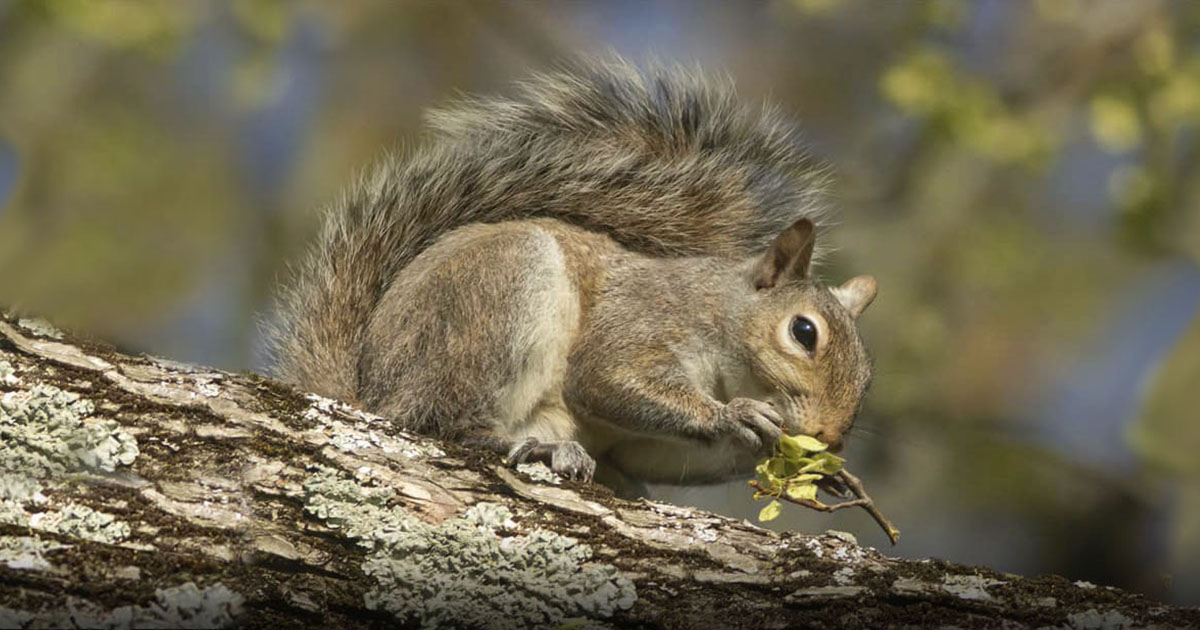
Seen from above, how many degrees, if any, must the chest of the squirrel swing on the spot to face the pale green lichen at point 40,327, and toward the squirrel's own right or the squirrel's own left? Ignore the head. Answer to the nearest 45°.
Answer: approximately 180°

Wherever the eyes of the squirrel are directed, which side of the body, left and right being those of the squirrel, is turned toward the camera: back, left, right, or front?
right
